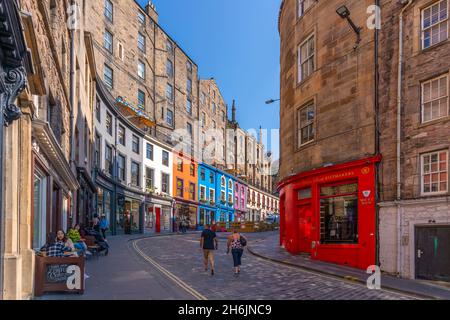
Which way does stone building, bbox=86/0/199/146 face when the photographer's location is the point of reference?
facing the viewer and to the right of the viewer

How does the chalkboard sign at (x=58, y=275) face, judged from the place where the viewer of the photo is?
facing the viewer

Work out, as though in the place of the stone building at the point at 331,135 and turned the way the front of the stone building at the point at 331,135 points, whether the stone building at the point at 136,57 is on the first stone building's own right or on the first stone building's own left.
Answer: on the first stone building's own right

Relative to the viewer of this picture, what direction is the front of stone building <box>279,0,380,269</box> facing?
facing the viewer and to the left of the viewer

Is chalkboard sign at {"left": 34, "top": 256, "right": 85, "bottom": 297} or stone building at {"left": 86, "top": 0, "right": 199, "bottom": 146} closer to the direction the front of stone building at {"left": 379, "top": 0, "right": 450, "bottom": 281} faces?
the chalkboard sign

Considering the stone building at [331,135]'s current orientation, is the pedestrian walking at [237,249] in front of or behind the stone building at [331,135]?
in front

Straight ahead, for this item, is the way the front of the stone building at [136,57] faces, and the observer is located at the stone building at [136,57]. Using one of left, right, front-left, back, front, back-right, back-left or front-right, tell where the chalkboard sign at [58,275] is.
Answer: front-right

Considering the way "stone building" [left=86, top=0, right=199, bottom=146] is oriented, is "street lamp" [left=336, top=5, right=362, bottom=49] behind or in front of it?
in front
